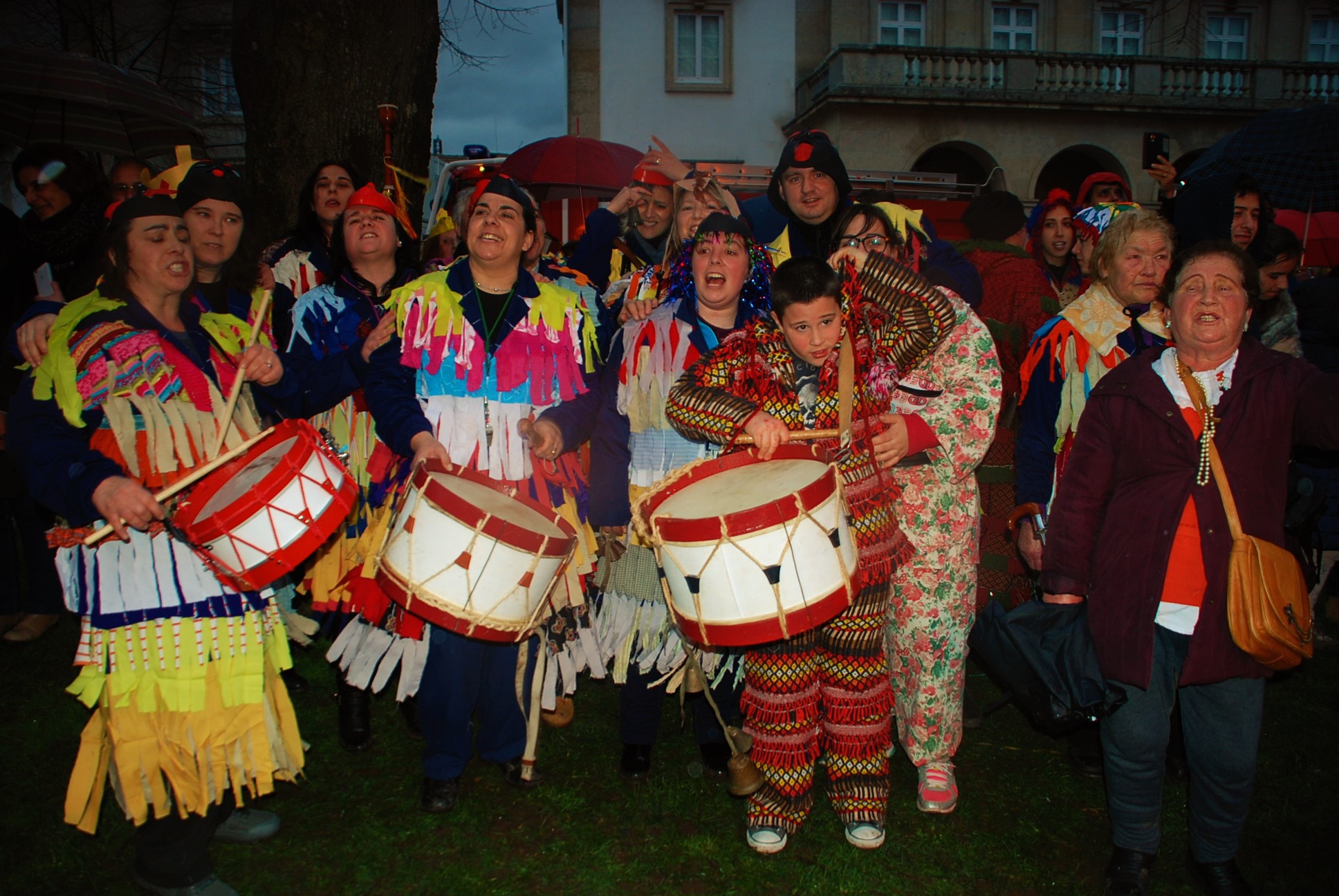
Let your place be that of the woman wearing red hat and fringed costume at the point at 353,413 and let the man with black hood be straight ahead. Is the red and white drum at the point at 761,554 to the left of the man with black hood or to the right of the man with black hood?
right

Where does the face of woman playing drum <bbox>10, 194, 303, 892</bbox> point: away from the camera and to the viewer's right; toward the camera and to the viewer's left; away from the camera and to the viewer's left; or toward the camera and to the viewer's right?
toward the camera and to the viewer's right

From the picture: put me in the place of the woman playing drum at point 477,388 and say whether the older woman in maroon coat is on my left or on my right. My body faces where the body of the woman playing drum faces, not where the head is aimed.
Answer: on my left

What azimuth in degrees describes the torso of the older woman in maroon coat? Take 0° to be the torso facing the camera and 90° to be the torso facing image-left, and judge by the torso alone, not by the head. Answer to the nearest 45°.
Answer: approximately 0°

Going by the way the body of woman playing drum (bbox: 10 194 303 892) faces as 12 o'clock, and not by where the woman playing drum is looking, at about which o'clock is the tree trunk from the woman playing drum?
The tree trunk is roughly at 8 o'clock from the woman playing drum.

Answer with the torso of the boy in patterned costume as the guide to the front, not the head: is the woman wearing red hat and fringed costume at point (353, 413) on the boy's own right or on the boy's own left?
on the boy's own right

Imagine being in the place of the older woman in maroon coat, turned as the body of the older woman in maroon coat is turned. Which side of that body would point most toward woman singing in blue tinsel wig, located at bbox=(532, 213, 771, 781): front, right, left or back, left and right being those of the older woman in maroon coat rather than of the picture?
right

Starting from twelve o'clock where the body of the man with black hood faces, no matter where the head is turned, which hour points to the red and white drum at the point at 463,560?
The red and white drum is roughly at 1 o'clock from the man with black hood.

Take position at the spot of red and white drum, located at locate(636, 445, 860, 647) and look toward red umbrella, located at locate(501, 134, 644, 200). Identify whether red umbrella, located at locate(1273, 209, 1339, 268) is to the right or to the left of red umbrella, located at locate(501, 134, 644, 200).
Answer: right

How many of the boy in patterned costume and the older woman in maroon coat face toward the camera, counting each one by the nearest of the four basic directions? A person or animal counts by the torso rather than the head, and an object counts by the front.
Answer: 2

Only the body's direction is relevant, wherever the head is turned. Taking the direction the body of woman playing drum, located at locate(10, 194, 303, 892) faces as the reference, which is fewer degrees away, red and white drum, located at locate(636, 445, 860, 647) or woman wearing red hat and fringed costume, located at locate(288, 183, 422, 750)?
the red and white drum
